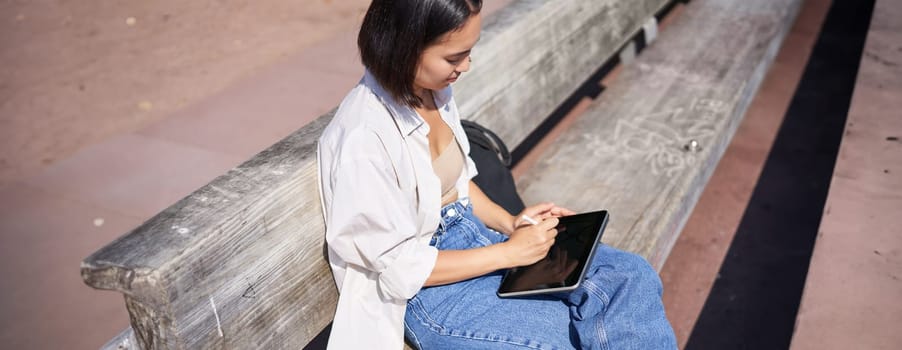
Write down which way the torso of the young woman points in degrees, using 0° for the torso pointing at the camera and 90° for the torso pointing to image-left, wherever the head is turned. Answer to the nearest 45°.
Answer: approximately 315°

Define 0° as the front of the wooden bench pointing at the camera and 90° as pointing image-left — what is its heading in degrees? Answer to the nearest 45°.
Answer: approximately 315°

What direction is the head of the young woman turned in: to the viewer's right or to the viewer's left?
to the viewer's right
